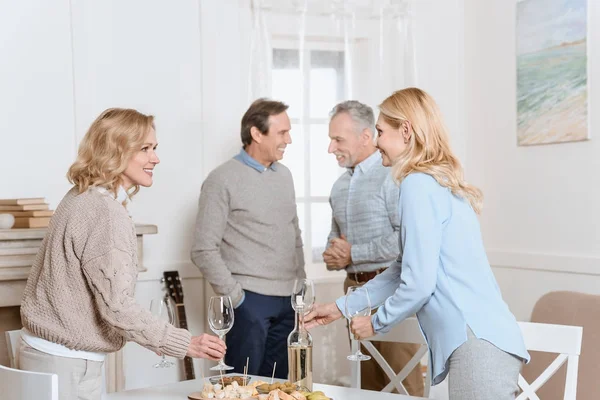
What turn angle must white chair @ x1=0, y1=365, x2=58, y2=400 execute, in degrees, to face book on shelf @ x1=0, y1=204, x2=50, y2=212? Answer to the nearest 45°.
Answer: approximately 45° to its left

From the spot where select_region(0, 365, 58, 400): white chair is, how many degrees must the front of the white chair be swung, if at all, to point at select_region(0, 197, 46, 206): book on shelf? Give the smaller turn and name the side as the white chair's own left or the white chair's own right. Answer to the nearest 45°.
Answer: approximately 45° to the white chair's own left

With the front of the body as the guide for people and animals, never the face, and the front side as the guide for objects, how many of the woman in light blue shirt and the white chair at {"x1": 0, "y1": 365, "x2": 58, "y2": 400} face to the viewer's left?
1

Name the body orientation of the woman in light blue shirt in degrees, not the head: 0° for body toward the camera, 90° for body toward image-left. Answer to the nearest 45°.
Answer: approximately 90°

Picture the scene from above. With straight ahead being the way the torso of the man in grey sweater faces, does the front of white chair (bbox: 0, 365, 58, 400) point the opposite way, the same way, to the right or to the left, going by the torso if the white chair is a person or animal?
to the left

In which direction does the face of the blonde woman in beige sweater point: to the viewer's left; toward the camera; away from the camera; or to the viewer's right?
to the viewer's right

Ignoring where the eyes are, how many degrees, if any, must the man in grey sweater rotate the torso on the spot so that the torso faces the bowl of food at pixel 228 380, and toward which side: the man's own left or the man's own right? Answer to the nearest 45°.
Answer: approximately 45° to the man's own right

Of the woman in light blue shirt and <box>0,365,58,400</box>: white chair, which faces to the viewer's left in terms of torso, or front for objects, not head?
the woman in light blue shirt

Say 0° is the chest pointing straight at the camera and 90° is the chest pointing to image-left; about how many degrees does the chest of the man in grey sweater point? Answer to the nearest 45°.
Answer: approximately 315°

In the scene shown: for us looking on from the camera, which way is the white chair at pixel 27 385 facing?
facing away from the viewer and to the right of the viewer

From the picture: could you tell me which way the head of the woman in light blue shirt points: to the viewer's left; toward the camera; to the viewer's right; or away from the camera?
to the viewer's left

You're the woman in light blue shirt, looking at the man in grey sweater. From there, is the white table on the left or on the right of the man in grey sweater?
left
